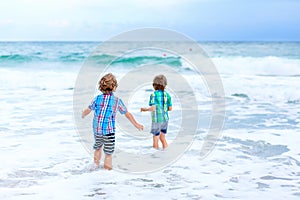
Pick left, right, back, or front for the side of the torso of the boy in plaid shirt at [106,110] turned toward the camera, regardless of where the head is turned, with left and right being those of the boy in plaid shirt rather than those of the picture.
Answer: back

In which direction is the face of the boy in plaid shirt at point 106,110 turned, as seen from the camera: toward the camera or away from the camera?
away from the camera

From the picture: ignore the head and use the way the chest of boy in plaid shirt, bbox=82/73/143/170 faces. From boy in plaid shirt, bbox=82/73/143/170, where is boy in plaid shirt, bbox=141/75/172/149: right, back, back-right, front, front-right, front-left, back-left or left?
front-right
